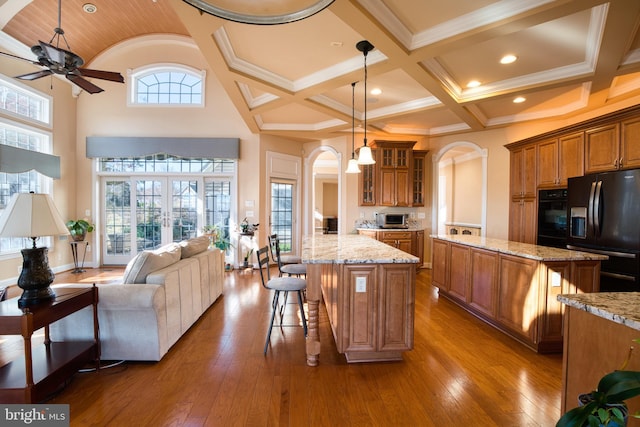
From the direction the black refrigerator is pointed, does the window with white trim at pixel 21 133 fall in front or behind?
in front

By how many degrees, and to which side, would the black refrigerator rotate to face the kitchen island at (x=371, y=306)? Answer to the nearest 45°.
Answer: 0° — it already faces it

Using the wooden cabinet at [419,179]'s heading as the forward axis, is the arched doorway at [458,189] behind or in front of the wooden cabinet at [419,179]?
behind

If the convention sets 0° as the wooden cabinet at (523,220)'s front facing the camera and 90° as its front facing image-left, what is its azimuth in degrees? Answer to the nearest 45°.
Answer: approximately 45°

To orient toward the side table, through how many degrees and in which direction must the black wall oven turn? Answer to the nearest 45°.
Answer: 0° — it already faces it

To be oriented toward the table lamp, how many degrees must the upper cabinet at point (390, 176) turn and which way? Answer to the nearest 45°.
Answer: approximately 45° to its right

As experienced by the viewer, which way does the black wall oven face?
facing the viewer and to the left of the viewer

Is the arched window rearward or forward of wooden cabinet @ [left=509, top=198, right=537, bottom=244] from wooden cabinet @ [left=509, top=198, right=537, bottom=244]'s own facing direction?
forward

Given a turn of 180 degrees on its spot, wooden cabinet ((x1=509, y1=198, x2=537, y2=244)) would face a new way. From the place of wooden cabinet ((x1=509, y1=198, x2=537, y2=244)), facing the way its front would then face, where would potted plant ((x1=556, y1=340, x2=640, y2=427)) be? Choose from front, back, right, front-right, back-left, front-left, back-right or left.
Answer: back-right

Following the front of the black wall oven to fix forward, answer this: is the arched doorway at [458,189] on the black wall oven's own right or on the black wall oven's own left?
on the black wall oven's own right

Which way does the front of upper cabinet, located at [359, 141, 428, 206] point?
toward the camera

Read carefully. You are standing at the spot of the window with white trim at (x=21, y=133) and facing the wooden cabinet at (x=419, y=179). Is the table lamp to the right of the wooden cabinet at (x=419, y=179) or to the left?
right
